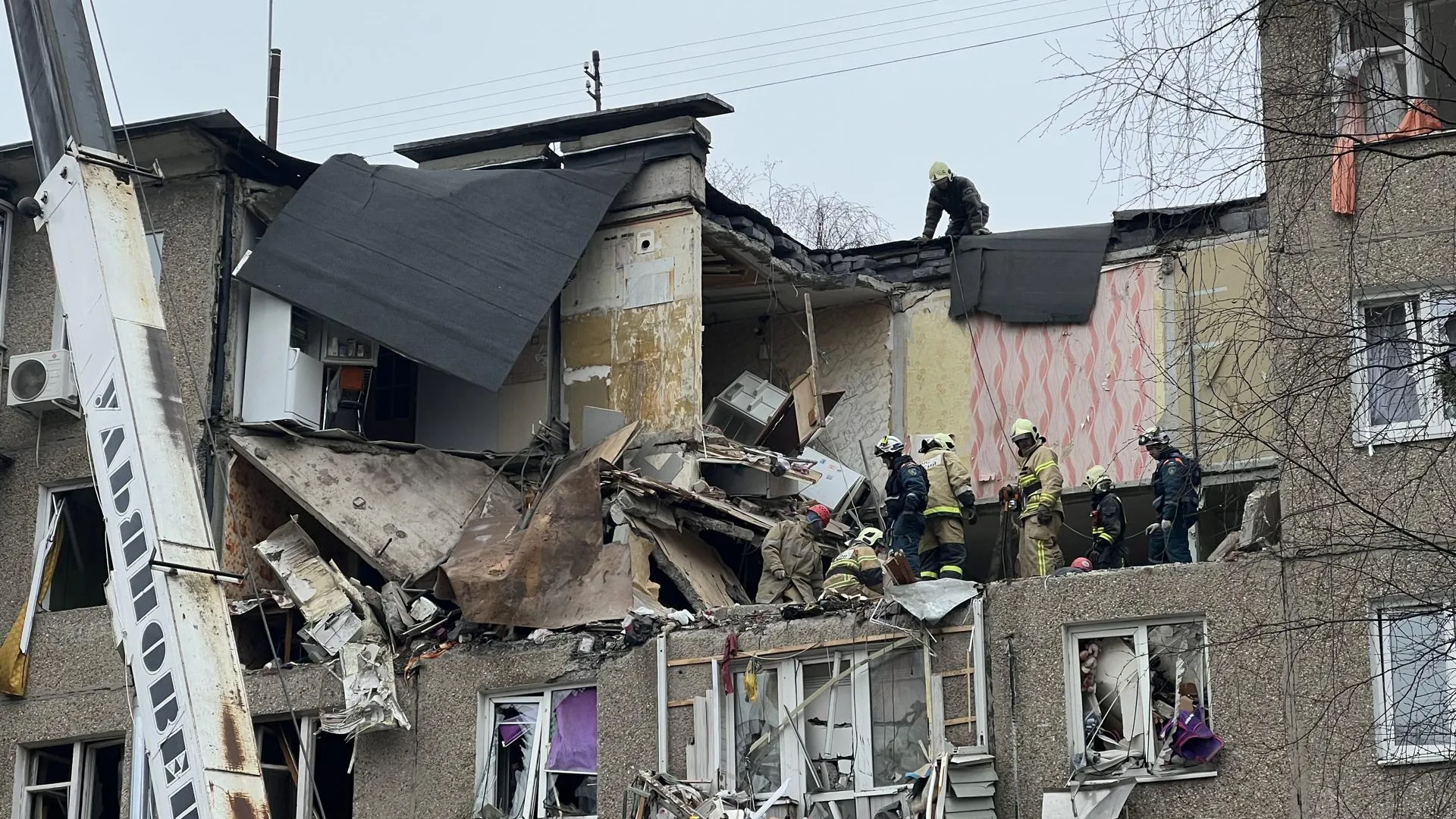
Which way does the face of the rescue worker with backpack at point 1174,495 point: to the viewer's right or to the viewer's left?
to the viewer's left

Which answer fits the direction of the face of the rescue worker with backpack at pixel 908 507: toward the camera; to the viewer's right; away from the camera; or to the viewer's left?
to the viewer's left

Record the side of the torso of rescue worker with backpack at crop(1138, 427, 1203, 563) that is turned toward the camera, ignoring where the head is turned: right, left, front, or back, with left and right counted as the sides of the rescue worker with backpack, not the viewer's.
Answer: left

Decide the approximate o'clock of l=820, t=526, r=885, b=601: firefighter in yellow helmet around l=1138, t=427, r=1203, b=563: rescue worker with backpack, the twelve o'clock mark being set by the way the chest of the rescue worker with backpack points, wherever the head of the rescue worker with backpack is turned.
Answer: The firefighter in yellow helmet is roughly at 12 o'clock from the rescue worker with backpack.

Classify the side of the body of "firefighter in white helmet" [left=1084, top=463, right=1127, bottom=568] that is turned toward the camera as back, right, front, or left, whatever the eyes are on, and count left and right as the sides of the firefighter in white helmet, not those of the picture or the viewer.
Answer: left

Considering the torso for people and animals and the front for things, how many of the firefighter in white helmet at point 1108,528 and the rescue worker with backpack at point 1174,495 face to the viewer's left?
2
